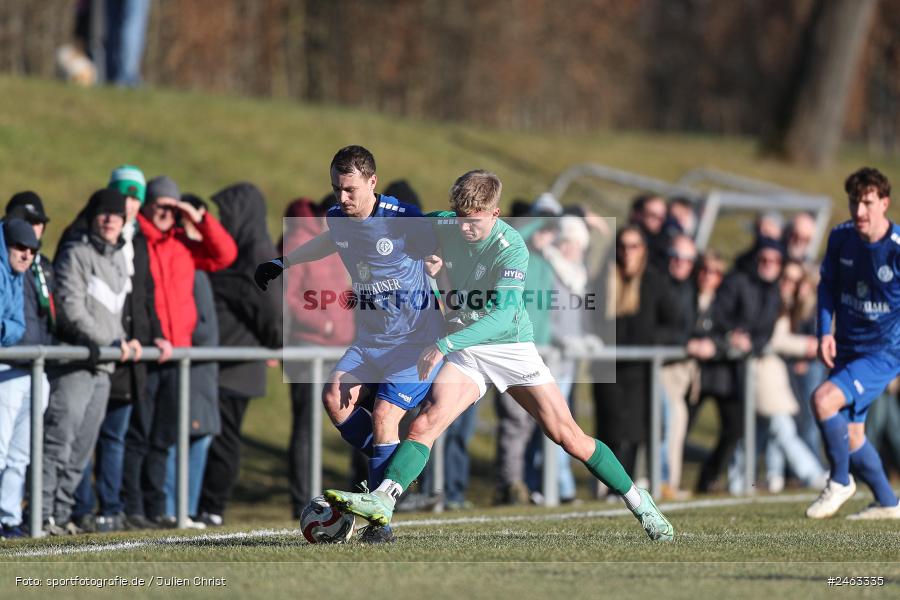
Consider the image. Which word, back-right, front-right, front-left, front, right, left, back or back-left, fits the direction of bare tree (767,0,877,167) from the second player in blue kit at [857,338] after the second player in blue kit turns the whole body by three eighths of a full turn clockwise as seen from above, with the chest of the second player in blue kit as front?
front

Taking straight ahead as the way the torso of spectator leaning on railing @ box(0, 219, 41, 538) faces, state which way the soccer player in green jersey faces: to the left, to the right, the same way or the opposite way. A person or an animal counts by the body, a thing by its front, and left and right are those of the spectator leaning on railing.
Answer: to the right

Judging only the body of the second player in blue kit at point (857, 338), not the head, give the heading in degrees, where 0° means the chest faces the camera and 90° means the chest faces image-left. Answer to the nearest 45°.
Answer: approximately 45°

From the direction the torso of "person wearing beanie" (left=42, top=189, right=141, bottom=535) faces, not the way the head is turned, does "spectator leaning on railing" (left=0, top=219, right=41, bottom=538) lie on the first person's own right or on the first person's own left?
on the first person's own right

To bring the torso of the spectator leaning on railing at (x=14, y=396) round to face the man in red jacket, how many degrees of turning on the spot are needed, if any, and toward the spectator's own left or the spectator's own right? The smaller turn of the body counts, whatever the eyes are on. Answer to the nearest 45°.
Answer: approximately 90° to the spectator's own left

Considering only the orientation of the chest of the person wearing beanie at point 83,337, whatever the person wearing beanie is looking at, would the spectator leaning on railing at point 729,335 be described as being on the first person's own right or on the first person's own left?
on the first person's own left

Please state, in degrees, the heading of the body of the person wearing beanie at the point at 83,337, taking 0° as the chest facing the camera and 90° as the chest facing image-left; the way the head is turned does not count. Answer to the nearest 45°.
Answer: approximately 315°

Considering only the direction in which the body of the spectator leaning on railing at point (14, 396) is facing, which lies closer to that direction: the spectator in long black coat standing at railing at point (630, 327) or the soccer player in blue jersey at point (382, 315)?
the soccer player in blue jersey
